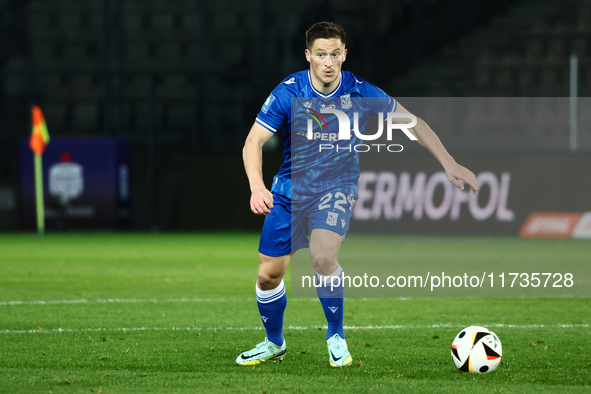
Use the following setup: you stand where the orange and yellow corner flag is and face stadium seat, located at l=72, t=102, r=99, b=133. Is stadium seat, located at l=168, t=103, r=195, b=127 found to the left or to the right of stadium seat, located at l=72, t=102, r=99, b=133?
right

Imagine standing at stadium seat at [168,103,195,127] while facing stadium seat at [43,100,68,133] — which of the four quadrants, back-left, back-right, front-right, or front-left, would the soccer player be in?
back-left

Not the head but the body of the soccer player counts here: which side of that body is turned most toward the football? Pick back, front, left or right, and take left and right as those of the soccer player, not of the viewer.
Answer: left

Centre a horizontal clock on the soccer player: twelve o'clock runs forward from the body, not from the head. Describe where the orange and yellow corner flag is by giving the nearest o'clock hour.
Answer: The orange and yellow corner flag is roughly at 5 o'clock from the soccer player.

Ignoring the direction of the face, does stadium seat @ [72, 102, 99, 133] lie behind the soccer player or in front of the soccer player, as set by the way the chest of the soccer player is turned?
behind

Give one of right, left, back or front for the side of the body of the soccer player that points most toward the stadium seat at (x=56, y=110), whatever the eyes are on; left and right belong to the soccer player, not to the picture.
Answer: back

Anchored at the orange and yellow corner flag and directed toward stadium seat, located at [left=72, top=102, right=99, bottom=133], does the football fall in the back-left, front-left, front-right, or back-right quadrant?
back-right

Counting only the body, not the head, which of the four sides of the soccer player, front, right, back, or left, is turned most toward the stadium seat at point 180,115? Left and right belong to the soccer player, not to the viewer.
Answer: back

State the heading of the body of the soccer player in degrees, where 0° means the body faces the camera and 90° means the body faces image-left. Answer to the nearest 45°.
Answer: approximately 0°

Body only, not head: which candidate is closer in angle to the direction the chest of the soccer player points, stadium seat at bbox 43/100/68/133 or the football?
the football
